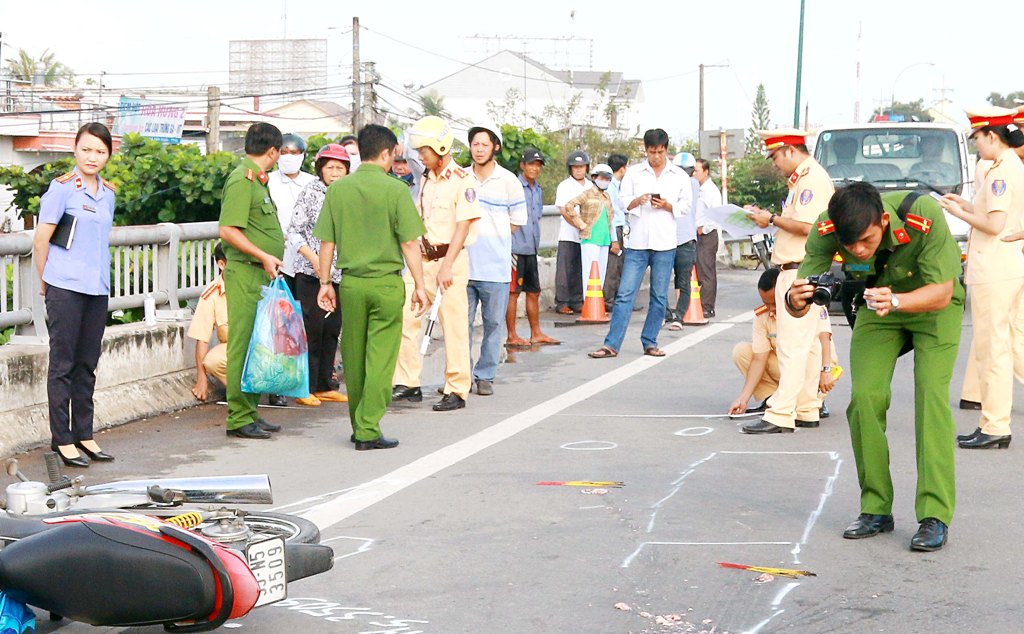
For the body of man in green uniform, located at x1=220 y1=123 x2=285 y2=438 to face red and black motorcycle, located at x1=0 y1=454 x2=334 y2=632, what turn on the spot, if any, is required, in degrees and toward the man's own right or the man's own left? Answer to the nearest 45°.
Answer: approximately 90° to the man's own right

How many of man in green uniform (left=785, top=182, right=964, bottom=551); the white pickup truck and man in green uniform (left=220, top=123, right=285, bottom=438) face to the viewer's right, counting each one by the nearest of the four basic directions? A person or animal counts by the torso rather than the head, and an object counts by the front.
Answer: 1

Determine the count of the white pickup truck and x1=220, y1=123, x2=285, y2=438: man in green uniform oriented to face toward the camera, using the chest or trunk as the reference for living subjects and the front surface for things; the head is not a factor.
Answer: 1

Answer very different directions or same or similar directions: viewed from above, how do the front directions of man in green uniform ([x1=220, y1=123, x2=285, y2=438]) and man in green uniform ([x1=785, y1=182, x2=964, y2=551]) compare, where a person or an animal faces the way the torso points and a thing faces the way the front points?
very different directions

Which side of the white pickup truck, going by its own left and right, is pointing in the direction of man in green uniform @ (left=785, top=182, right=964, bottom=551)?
front

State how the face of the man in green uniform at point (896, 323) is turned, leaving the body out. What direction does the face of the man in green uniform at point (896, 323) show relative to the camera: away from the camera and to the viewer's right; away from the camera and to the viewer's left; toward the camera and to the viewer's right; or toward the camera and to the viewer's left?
toward the camera and to the viewer's left

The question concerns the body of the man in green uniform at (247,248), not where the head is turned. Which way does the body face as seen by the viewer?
to the viewer's right

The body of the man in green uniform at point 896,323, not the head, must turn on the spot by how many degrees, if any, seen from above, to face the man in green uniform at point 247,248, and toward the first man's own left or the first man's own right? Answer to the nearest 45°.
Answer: approximately 90° to the first man's own right

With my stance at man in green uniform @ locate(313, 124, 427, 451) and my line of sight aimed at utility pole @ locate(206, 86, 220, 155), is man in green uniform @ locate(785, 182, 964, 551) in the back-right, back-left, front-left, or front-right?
back-right

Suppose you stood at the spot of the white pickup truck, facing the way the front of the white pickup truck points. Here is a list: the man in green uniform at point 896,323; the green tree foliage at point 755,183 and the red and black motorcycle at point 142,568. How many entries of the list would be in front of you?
2

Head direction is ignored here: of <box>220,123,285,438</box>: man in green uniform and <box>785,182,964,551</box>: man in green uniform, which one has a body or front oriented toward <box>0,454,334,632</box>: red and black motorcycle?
<box>785,182,964,551</box>: man in green uniform
